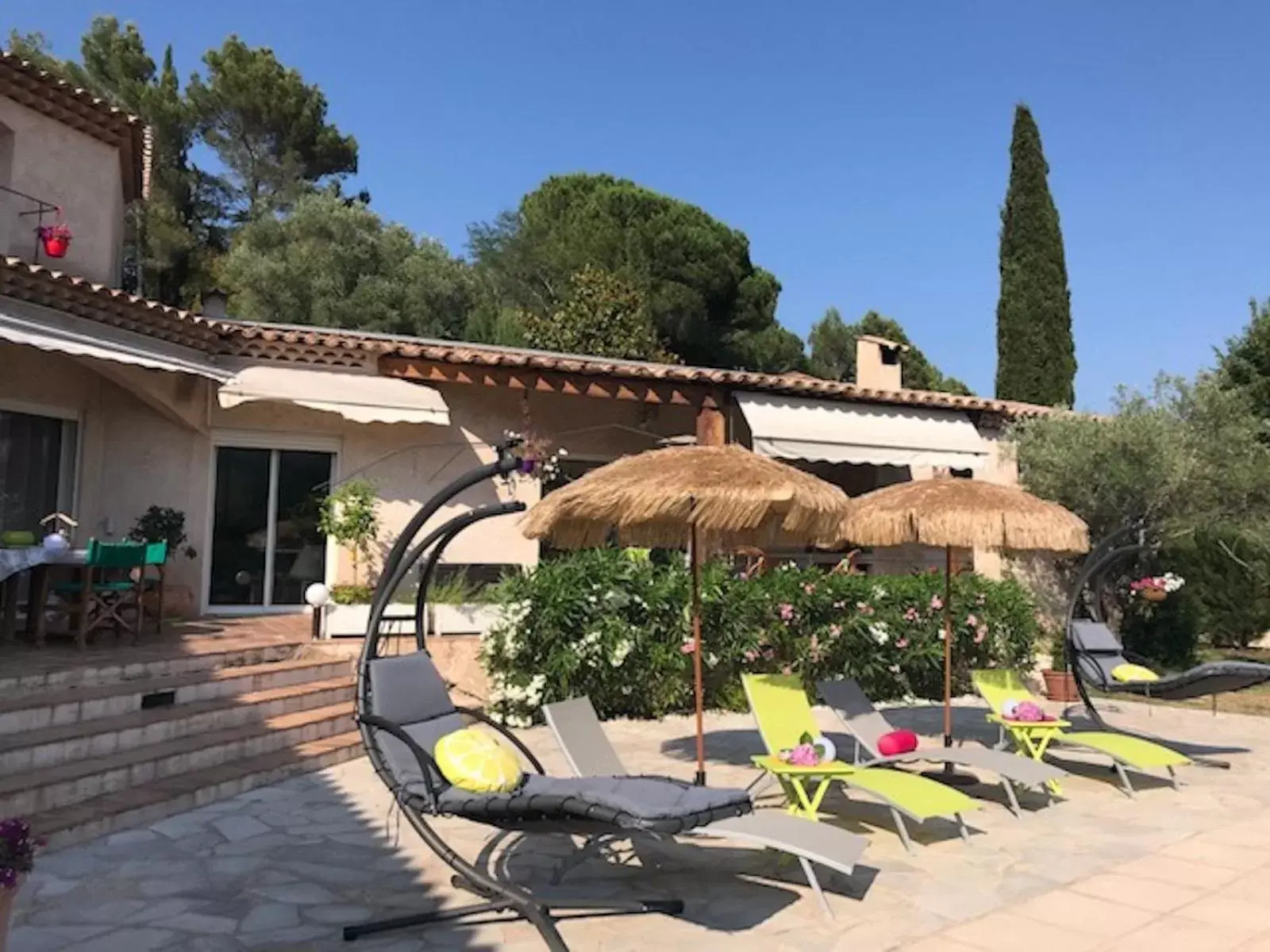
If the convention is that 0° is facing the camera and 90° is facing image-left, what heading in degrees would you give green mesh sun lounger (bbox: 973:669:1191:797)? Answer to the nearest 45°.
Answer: approximately 315°

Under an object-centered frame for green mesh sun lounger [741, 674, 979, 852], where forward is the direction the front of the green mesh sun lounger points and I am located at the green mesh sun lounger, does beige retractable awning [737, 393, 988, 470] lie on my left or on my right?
on my left

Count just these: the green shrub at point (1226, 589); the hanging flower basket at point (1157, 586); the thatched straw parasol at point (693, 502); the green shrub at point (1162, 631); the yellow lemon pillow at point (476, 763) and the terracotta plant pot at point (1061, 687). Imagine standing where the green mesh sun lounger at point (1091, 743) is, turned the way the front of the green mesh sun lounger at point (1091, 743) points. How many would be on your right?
2

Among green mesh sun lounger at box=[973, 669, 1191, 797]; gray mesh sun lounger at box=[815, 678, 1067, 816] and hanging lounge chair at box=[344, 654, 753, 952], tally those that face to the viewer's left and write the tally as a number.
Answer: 0

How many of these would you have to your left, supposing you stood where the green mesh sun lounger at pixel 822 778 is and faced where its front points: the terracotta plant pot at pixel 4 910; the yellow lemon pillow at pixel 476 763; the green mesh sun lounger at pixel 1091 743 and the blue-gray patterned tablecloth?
1

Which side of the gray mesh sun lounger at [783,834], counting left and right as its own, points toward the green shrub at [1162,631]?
left

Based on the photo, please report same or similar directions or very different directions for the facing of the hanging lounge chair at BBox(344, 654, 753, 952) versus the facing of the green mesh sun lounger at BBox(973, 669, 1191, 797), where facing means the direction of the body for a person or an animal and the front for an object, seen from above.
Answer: same or similar directions

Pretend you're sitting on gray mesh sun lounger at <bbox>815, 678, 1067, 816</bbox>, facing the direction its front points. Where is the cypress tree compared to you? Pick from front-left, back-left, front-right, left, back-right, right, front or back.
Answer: back-left

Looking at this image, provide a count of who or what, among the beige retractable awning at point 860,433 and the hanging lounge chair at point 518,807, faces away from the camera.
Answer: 0

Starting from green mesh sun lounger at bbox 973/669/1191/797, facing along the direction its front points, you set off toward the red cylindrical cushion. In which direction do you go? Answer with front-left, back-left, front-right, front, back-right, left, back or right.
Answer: right

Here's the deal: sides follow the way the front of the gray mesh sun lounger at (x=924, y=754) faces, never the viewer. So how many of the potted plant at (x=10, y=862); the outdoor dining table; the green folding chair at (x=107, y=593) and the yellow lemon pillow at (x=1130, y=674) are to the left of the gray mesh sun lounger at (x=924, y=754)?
1

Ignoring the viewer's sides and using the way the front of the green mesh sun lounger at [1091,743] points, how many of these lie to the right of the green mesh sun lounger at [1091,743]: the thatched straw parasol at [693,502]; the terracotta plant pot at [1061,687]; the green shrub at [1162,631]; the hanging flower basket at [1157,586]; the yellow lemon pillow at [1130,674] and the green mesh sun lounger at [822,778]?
2

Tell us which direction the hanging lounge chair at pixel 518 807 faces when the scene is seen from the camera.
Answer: facing the viewer and to the right of the viewer

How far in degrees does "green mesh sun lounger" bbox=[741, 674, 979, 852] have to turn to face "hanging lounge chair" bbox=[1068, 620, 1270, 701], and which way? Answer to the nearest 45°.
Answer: approximately 90° to its left

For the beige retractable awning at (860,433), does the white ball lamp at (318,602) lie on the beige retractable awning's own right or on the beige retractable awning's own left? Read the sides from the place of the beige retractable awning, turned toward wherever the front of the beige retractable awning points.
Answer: on the beige retractable awning's own right

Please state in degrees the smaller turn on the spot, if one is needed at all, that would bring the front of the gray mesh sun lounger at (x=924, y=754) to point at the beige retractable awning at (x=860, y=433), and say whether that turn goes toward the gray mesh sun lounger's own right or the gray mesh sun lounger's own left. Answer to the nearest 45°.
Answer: approximately 135° to the gray mesh sun lounger's own left
